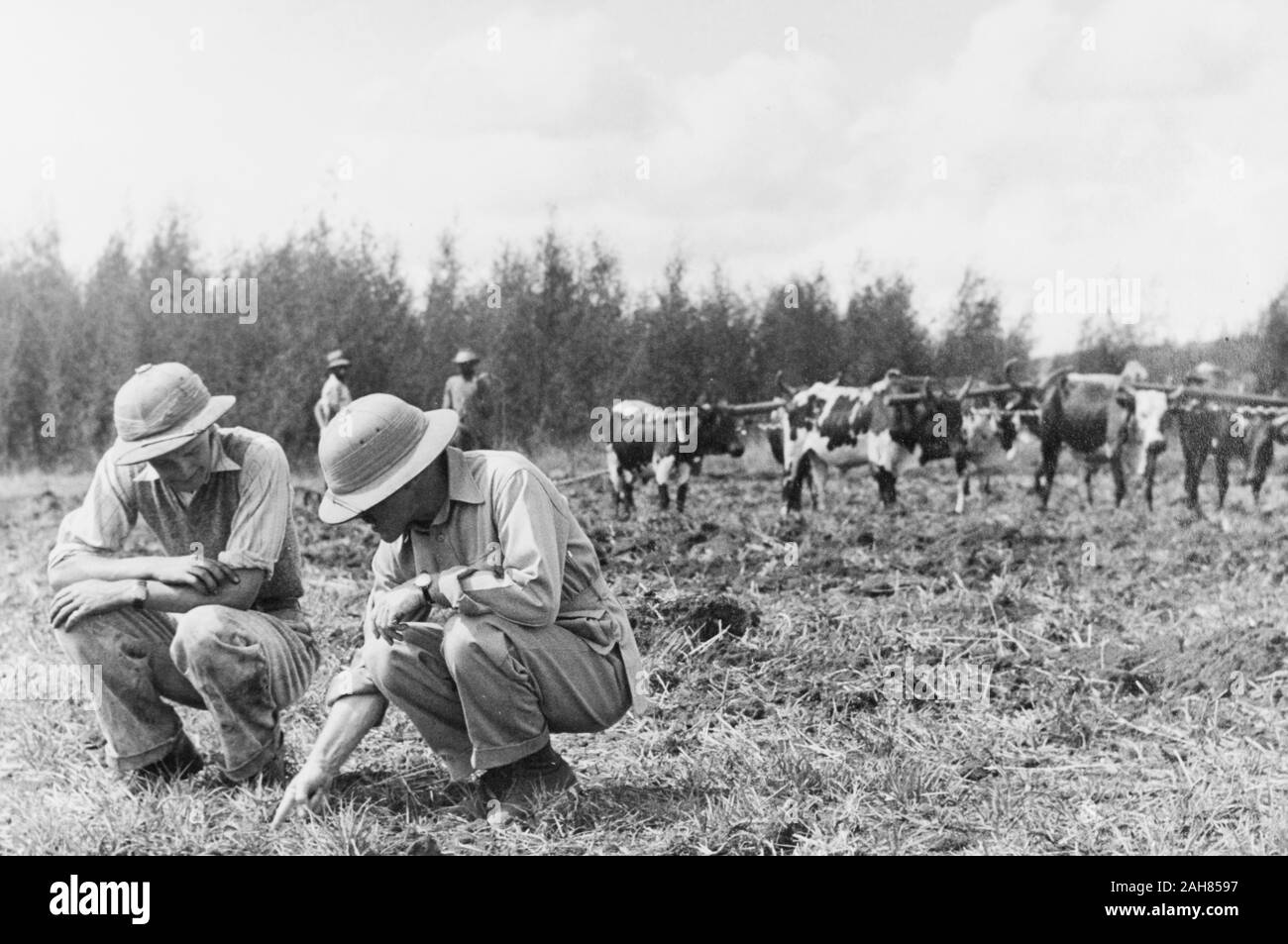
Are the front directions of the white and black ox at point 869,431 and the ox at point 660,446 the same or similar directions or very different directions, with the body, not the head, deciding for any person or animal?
same or similar directions

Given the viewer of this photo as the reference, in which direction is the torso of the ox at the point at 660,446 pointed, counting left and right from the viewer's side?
facing to the right of the viewer

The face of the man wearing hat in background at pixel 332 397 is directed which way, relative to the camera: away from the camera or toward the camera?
toward the camera

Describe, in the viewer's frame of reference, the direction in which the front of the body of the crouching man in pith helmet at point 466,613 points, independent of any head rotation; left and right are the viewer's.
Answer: facing the viewer and to the left of the viewer

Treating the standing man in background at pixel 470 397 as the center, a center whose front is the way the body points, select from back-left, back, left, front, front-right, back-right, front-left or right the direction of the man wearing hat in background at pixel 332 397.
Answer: back-right

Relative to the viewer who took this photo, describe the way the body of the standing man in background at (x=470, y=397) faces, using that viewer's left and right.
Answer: facing the viewer

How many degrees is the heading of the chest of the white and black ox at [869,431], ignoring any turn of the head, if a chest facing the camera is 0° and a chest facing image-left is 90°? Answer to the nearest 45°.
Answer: approximately 270°

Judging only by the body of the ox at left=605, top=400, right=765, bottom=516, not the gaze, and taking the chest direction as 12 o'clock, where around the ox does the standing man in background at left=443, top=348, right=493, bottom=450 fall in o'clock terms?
The standing man in background is roughly at 6 o'clock from the ox.

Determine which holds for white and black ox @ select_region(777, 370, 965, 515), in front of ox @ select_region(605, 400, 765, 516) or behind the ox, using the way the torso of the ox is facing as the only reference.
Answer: in front

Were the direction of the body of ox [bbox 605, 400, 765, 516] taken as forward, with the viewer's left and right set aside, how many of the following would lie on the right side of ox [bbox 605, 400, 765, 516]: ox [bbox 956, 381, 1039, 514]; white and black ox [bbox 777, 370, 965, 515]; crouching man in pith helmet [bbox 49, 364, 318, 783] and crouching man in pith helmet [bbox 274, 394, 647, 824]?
2

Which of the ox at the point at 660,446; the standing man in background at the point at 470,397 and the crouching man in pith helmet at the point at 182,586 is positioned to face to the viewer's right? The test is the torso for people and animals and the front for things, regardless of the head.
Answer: the ox

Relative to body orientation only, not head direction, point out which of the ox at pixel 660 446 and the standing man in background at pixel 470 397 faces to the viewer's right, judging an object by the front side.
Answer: the ox

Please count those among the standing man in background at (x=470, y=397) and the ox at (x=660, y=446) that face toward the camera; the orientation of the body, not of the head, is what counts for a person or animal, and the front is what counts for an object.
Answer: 1
